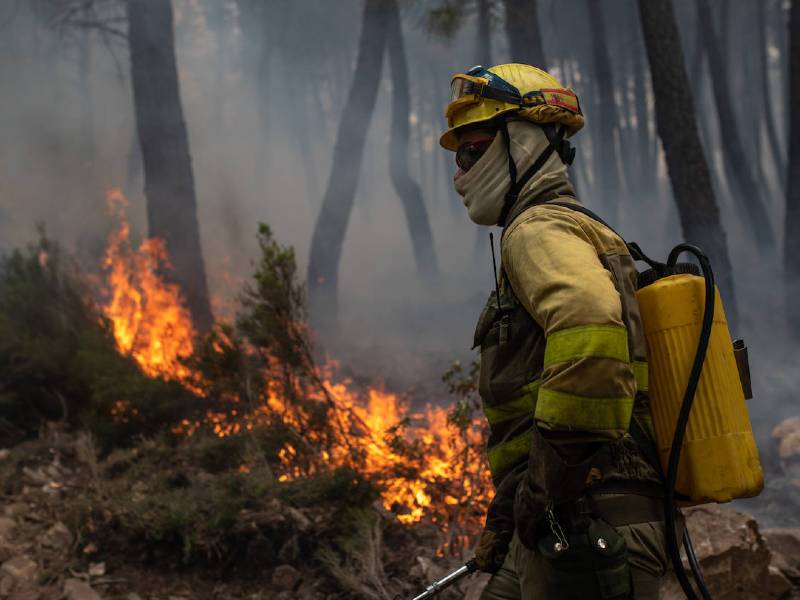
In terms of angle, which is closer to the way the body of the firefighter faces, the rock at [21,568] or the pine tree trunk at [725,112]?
the rock

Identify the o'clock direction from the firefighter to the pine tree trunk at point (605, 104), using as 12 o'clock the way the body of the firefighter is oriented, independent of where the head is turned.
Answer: The pine tree trunk is roughly at 3 o'clock from the firefighter.

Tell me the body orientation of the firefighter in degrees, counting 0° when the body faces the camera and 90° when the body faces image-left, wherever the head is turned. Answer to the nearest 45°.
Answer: approximately 90°

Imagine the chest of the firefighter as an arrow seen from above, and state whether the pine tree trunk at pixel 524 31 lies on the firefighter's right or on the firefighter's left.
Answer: on the firefighter's right

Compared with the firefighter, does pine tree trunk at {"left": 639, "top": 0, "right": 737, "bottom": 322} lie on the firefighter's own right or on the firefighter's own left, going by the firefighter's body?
on the firefighter's own right

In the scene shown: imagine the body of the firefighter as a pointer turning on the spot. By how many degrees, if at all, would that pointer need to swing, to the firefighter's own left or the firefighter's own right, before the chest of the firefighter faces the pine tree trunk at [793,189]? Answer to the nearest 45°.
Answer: approximately 90° to the firefighter's own right

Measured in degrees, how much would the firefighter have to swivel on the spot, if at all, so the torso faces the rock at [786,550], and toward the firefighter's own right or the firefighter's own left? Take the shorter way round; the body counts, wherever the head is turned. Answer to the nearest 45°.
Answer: approximately 135° to the firefighter's own right

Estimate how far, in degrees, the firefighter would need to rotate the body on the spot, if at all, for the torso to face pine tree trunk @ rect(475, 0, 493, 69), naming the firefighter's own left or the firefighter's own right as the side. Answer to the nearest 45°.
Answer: approximately 90° to the firefighter's own right

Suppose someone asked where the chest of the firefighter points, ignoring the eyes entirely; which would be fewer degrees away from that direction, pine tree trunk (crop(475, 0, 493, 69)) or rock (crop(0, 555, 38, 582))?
the rock

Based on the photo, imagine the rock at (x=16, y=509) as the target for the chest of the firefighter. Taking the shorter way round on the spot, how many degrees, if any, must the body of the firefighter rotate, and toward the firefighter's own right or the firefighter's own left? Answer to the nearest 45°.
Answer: approximately 45° to the firefighter's own right

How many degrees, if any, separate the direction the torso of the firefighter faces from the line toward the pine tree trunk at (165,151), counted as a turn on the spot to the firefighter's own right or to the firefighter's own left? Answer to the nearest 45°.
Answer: approximately 45° to the firefighter's own right
